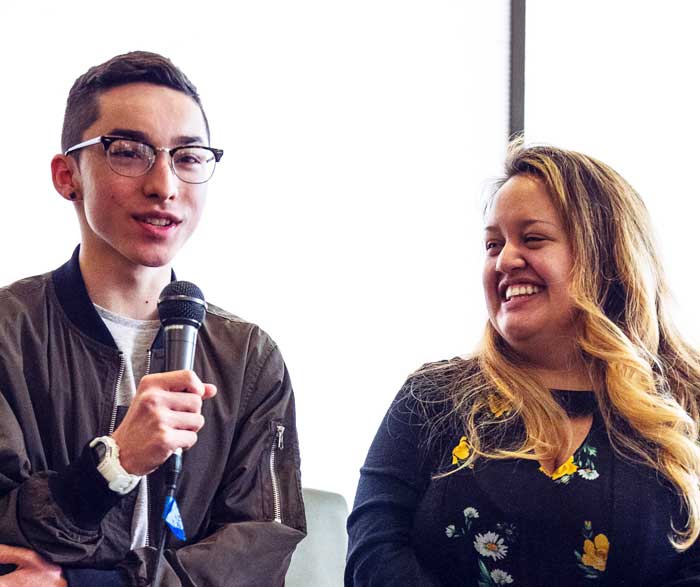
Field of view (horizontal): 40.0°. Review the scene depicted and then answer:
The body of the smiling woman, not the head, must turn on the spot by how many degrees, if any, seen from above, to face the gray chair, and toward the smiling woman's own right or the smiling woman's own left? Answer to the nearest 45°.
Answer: approximately 90° to the smiling woman's own right

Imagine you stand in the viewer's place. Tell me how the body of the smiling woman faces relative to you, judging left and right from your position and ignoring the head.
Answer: facing the viewer

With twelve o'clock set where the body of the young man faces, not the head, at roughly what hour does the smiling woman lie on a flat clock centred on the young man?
The smiling woman is roughly at 9 o'clock from the young man.

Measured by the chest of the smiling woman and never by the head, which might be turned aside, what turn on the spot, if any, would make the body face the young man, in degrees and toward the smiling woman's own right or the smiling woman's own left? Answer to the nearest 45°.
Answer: approximately 90° to the smiling woman's own right

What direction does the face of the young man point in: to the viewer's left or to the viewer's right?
to the viewer's right

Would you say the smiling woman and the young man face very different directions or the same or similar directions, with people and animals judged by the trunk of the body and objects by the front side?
same or similar directions

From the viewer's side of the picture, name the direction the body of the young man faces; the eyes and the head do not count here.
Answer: toward the camera

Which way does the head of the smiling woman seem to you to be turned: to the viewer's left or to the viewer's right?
to the viewer's left
